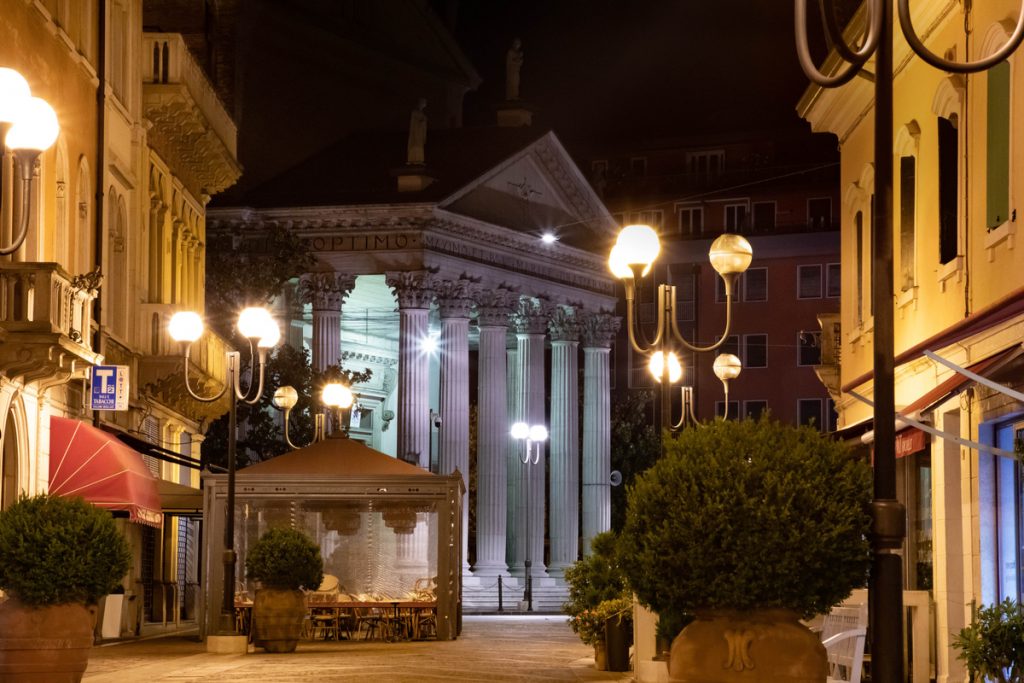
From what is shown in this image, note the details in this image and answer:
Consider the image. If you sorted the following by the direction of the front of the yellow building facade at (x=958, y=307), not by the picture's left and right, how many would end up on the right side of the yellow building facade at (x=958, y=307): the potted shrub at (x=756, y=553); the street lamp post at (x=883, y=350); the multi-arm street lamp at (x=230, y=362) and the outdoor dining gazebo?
2

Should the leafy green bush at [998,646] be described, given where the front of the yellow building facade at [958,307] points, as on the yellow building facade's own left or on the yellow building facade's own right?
on the yellow building facade's own left

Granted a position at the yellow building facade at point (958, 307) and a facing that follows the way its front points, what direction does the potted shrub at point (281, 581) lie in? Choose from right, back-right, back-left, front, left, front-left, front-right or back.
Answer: right

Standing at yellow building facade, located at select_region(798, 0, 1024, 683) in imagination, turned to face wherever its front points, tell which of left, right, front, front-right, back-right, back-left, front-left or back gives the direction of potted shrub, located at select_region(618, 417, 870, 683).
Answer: front-left

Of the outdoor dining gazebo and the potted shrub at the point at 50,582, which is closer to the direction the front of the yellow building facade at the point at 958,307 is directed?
the potted shrub

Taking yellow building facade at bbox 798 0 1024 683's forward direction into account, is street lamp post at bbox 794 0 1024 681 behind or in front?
in front

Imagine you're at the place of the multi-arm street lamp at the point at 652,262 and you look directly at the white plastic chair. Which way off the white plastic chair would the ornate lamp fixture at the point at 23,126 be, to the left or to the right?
right

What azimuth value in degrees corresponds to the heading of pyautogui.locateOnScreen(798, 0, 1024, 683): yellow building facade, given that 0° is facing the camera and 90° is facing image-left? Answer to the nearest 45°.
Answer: approximately 45°

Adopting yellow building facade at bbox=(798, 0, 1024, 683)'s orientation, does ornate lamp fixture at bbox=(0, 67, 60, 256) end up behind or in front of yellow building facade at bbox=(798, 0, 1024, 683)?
in front

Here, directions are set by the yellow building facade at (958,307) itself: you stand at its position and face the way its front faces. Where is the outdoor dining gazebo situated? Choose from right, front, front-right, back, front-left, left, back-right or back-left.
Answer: right
